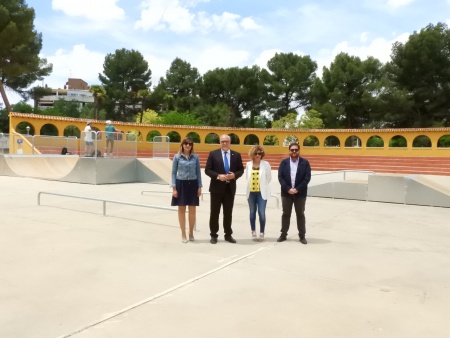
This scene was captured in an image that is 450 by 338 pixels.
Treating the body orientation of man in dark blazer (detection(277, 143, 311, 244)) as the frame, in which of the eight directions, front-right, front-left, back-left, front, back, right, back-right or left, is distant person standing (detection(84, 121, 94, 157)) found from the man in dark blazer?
back-right

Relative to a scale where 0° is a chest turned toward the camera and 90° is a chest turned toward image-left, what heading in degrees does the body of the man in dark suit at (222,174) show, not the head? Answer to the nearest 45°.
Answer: approximately 0°

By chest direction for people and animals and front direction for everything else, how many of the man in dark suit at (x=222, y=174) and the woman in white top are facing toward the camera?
2

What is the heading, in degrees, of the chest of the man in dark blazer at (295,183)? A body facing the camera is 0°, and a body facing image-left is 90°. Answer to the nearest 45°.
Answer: approximately 0°

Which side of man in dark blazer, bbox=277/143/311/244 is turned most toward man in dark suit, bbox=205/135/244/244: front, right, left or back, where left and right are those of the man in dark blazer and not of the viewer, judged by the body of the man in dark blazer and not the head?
right

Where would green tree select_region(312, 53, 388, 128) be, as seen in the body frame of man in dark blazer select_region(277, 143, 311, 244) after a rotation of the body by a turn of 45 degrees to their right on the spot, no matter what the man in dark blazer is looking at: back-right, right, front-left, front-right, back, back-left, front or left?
back-right

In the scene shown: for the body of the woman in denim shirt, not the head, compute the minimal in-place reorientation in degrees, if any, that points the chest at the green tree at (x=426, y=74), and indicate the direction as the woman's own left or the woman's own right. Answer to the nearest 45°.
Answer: approximately 135° to the woman's own left

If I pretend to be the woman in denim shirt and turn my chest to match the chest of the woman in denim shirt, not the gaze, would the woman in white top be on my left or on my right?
on my left

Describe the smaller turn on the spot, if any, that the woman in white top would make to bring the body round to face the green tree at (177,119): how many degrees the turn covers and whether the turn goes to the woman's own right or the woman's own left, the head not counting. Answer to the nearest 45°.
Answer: approximately 180°
